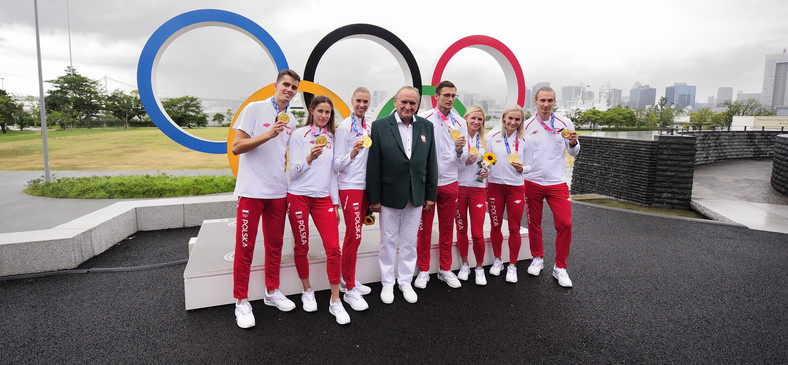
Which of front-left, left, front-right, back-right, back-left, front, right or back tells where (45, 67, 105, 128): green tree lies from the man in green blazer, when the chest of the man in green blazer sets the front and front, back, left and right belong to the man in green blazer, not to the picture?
back-right

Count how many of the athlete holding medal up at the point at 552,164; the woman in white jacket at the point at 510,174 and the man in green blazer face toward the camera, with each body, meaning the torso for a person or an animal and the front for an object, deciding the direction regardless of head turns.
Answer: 3

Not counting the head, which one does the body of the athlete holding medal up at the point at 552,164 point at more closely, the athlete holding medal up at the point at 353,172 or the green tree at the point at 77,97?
the athlete holding medal up

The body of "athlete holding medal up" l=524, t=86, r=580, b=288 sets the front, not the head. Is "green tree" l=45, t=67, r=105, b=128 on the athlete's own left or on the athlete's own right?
on the athlete's own right

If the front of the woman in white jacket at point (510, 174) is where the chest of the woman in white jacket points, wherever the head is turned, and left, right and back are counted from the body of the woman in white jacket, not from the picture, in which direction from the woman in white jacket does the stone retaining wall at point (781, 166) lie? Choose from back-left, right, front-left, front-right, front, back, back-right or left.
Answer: back-left

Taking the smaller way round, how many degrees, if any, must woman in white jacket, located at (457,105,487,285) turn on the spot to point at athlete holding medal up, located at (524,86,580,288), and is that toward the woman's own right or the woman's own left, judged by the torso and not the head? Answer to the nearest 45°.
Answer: approximately 90° to the woman's own left

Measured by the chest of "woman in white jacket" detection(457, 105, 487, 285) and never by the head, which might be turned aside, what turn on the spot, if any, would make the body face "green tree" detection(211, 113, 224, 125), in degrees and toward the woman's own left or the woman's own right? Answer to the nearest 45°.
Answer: approximately 135° to the woman's own right

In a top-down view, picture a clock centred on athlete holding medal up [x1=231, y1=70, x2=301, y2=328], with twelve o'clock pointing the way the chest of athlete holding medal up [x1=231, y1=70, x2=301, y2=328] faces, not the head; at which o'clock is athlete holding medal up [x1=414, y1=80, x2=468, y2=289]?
athlete holding medal up [x1=414, y1=80, x2=468, y2=289] is roughly at 10 o'clock from athlete holding medal up [x1=231, y1=70, x2=301, y2=328].
